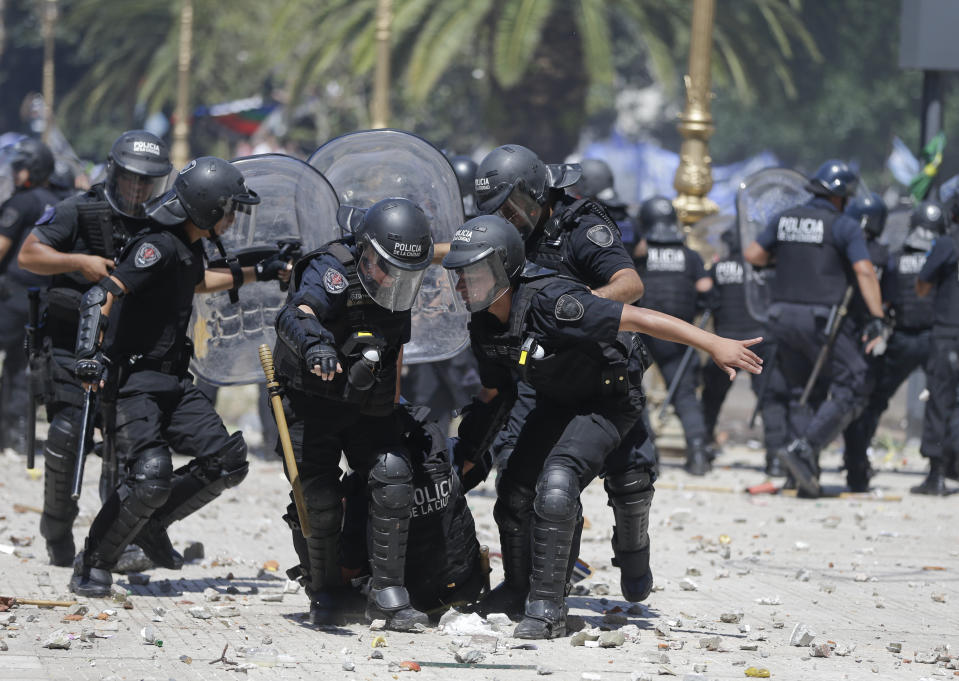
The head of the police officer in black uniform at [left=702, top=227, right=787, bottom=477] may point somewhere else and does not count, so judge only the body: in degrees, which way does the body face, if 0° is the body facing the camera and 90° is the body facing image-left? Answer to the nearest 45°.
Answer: approximately 180°

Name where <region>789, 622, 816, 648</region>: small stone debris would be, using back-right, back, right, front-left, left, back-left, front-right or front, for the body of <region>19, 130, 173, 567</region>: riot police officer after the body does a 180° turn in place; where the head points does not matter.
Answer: back

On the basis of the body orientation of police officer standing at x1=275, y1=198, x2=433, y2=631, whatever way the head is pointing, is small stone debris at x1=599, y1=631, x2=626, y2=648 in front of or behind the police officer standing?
in front

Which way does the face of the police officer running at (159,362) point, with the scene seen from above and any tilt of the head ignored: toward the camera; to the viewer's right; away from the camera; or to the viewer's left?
to the viewer's right

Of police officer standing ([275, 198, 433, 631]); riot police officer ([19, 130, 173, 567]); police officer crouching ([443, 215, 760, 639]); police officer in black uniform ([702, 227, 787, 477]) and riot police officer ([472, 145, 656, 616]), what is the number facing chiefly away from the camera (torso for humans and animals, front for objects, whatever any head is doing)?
1

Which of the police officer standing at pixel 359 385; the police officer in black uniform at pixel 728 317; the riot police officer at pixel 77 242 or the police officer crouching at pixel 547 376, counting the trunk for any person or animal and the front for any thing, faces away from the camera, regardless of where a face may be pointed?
the police officer in black uniform

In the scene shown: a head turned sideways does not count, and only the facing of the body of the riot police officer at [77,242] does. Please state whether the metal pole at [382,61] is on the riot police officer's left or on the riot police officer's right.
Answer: on the riot police officer's left

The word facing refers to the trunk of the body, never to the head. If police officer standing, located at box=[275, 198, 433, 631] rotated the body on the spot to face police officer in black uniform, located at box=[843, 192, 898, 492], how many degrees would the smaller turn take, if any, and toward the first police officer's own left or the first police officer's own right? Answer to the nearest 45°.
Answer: approximately 90° to the first police officer's own left

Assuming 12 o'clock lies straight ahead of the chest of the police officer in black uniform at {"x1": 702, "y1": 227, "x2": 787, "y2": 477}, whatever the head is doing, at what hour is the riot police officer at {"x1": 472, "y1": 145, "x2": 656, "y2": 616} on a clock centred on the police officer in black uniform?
The riot police officer is roughly at 6 o'clock from the police officer in black uniform.

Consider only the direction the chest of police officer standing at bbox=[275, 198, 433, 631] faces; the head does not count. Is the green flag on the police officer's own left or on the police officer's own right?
on the police officer's own left

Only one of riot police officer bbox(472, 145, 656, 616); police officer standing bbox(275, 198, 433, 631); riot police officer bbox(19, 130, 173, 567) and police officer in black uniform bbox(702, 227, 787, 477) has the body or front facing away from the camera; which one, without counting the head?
the police officer in black uniform

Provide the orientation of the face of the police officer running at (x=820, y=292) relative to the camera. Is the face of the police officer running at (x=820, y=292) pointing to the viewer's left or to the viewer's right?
to the viewer's right

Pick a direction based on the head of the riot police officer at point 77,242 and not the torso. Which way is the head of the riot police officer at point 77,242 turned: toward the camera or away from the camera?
toward the camera

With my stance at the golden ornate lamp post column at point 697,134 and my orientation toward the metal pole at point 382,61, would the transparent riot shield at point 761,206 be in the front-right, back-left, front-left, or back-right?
back-left

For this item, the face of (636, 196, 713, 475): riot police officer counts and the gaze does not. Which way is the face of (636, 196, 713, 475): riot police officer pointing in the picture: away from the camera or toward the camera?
away from the camera

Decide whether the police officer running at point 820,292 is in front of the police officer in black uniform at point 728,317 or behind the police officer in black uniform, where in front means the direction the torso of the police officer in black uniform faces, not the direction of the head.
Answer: behind
